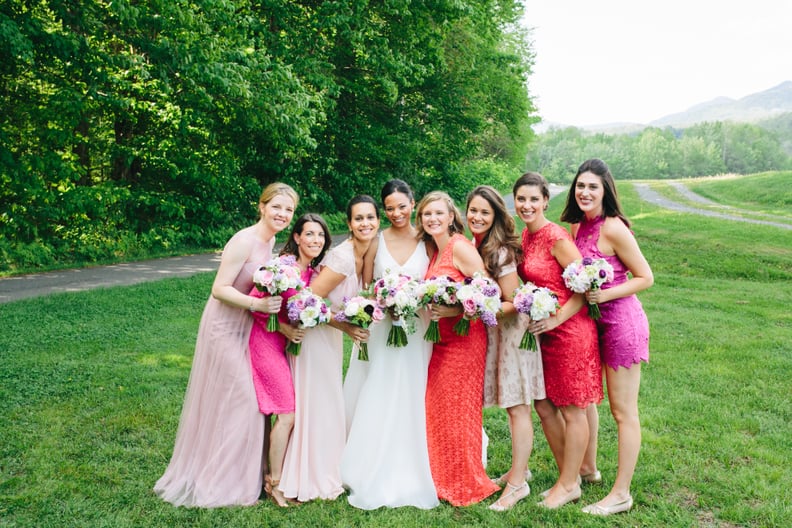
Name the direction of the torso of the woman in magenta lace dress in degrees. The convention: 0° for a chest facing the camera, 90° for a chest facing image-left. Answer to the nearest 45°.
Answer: approximately 45°

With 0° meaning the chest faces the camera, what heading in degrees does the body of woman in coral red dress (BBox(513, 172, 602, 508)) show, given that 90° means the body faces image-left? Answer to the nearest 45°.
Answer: approximately 45°

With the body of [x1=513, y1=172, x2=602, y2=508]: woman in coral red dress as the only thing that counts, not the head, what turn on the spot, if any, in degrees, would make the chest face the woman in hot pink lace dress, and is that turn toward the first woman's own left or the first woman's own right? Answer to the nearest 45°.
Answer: approximately 45° to the first woman's own right

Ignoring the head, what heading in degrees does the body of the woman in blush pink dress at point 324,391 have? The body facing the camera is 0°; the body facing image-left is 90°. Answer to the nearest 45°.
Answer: approximately 315°

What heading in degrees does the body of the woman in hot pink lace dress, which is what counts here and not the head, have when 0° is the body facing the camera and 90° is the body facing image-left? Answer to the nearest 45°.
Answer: approximately 315°

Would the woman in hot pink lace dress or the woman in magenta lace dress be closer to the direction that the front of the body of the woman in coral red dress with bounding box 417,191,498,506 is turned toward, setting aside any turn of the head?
the woman in hot pink lace dress
